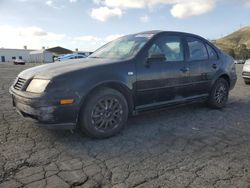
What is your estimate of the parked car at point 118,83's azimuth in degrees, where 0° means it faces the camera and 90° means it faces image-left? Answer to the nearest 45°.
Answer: approximately 45°
